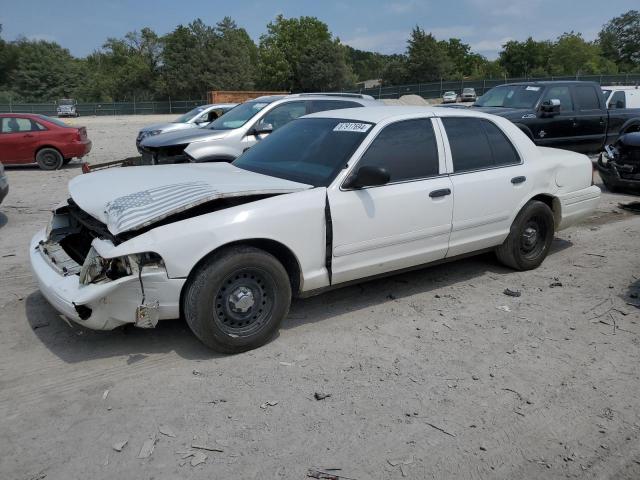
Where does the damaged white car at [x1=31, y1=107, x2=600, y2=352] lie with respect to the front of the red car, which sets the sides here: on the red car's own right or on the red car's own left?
on the red car's own left

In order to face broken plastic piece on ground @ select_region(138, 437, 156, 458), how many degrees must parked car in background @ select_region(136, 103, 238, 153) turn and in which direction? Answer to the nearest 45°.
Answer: approximately 45° to its left

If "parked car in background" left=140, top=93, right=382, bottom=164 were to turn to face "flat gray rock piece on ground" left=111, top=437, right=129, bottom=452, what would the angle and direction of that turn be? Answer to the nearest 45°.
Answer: approximately 45° to its left

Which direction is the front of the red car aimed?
to the viewer's left

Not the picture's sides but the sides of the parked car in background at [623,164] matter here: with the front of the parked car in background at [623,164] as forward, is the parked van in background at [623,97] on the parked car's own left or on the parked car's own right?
on the parked car's own right

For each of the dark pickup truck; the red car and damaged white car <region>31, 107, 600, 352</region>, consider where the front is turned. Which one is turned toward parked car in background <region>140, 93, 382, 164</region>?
the dark pickup truck

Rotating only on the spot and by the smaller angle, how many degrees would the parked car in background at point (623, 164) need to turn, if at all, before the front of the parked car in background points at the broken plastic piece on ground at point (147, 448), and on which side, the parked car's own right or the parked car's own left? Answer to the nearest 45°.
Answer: approximately 45° to the parked car's own left

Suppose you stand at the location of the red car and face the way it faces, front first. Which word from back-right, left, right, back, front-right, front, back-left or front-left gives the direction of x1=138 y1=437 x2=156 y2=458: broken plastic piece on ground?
left

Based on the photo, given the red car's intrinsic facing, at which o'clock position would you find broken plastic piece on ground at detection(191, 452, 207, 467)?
The broken plastic piece on ground is roughly at 9 o'clock from the red car.

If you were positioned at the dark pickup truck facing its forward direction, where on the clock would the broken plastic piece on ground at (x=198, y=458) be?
The broken plastic piece on ground is roughly at 11 o'clock from the dark pickup truck.

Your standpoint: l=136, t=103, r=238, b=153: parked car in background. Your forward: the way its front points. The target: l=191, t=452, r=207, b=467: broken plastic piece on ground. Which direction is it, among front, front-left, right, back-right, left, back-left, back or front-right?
front-left
